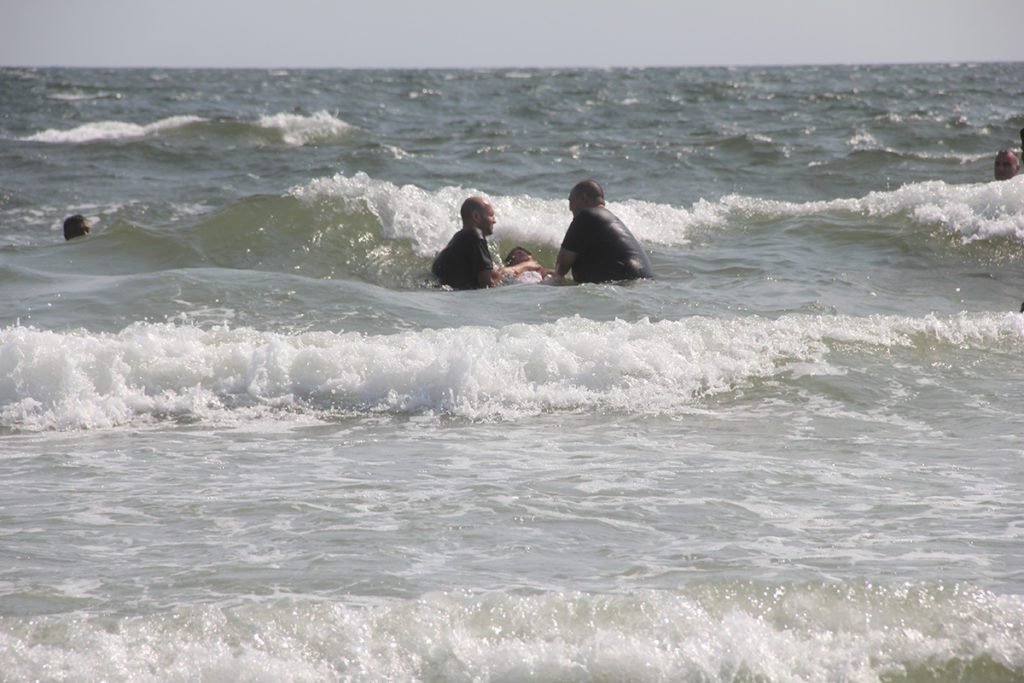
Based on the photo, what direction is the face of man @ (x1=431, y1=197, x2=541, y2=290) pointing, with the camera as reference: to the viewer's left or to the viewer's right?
to the viewer's right

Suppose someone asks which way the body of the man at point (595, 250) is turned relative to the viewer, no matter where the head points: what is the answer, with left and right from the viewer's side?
facing away from the viewer and to the left of the viewer

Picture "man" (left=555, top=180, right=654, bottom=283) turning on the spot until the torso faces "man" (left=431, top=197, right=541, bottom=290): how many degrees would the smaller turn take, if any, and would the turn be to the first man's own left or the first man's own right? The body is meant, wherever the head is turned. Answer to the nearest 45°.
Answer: approximately 45° to the first man's own left
